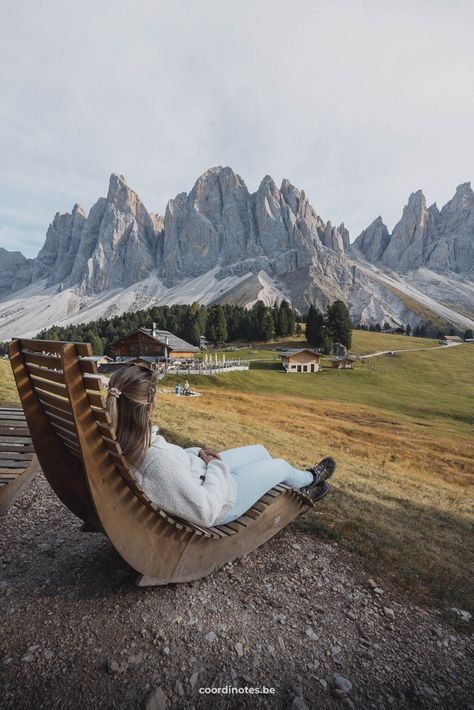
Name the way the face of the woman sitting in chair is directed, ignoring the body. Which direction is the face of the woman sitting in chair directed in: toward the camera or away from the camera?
away from the camera

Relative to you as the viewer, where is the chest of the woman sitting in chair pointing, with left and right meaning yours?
facing away from the viewer and to the right of the viewer

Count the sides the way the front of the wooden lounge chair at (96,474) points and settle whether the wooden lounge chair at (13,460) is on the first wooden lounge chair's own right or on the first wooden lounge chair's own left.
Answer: on the first wooden lounge chair's own left

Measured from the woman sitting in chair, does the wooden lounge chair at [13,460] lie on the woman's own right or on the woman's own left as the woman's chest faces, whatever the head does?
on the woman's own left

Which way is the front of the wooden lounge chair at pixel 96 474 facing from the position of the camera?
facing away from the viewer and to the right of the viewer
